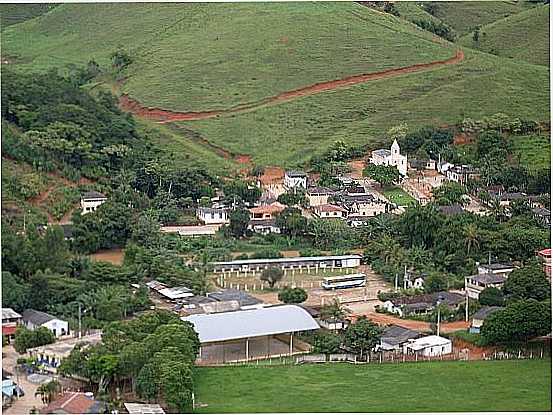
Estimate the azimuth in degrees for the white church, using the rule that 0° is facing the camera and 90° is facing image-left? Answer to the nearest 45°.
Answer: approximately 315°

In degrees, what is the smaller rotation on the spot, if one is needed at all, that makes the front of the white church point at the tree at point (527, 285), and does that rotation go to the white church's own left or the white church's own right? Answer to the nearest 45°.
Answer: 0° — it already faces it

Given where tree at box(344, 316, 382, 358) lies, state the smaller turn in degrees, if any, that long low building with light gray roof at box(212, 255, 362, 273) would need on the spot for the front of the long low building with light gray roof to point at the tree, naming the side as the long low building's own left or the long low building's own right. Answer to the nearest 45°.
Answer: approximately 45° to the long low building's own left

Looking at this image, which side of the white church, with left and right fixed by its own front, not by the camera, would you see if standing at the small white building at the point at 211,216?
right

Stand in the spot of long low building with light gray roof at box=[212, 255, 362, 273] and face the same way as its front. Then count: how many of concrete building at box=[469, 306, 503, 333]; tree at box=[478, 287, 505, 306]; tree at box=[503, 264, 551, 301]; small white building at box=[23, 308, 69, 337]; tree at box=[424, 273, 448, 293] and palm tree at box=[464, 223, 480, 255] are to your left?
5

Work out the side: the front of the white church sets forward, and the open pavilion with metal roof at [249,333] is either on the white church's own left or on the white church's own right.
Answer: on the white church's own right

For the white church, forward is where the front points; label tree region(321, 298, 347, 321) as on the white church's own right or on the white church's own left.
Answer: on the white church's own right

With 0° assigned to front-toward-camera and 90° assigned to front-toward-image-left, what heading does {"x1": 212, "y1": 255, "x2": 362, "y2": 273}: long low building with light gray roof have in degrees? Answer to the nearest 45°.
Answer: approximately 0°

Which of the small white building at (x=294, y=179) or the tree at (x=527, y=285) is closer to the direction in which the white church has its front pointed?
the tree

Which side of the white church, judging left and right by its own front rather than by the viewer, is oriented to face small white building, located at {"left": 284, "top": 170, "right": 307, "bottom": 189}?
right
